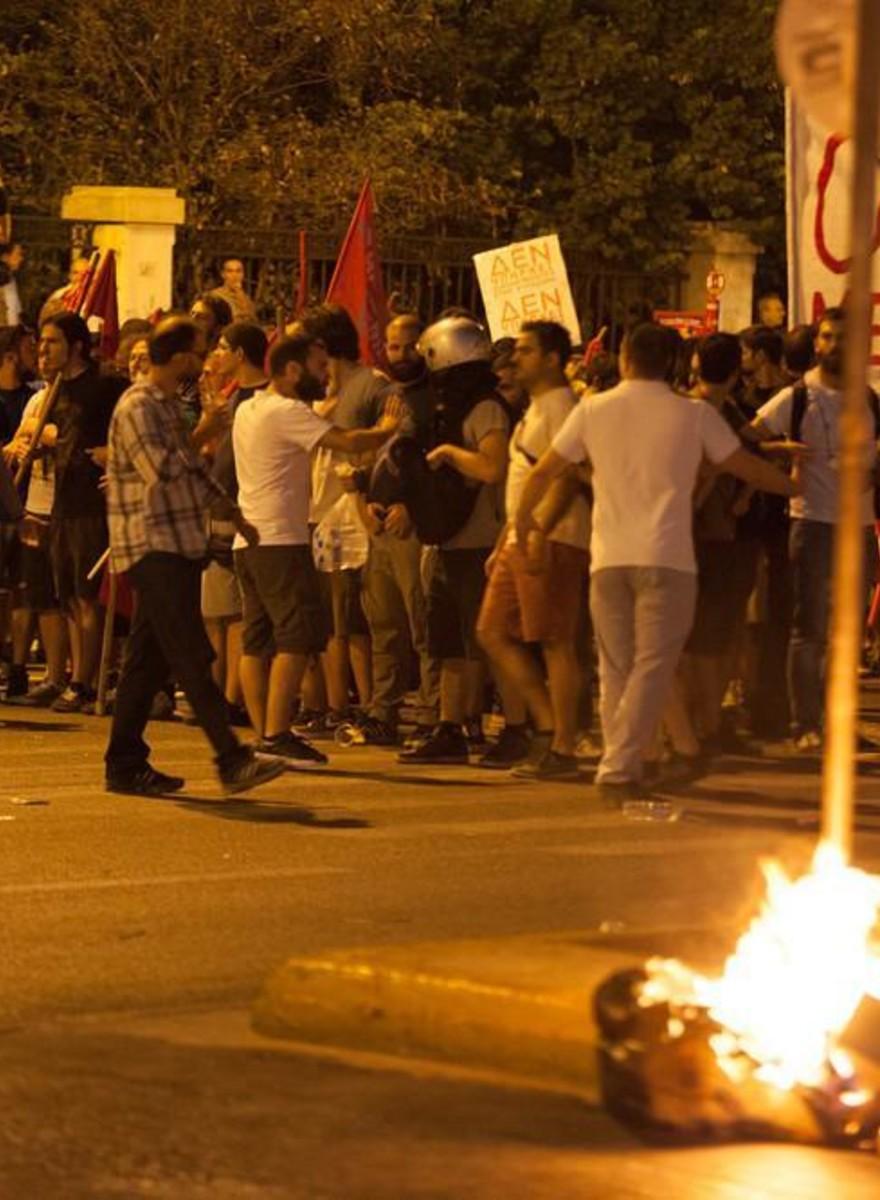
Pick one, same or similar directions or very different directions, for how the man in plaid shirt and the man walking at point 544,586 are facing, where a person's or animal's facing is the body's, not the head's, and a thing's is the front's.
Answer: very different directions

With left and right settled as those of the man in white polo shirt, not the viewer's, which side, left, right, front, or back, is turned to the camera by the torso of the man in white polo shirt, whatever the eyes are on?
back

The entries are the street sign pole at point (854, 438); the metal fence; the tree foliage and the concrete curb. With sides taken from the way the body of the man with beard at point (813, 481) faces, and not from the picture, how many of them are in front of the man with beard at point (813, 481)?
2

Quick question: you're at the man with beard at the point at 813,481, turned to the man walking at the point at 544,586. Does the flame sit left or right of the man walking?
left

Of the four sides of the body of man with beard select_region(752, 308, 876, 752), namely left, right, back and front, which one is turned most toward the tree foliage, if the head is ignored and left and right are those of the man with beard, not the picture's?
back

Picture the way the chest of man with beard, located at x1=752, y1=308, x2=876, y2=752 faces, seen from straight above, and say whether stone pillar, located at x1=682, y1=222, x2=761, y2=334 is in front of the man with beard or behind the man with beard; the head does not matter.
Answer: behind

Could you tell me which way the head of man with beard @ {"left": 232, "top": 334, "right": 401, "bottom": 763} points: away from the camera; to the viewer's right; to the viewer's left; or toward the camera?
to the viewer's right

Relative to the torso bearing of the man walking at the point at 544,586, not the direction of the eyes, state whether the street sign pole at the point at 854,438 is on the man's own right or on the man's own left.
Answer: on the man's own left

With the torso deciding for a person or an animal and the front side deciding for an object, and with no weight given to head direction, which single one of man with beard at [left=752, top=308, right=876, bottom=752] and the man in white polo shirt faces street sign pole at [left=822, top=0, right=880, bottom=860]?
the man with beard
